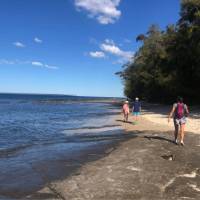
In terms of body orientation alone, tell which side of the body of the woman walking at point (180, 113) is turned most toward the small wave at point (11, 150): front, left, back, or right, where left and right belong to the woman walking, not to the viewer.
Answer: left

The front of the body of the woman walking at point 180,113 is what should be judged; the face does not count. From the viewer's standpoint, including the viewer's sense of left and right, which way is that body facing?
facing away from the viewer
